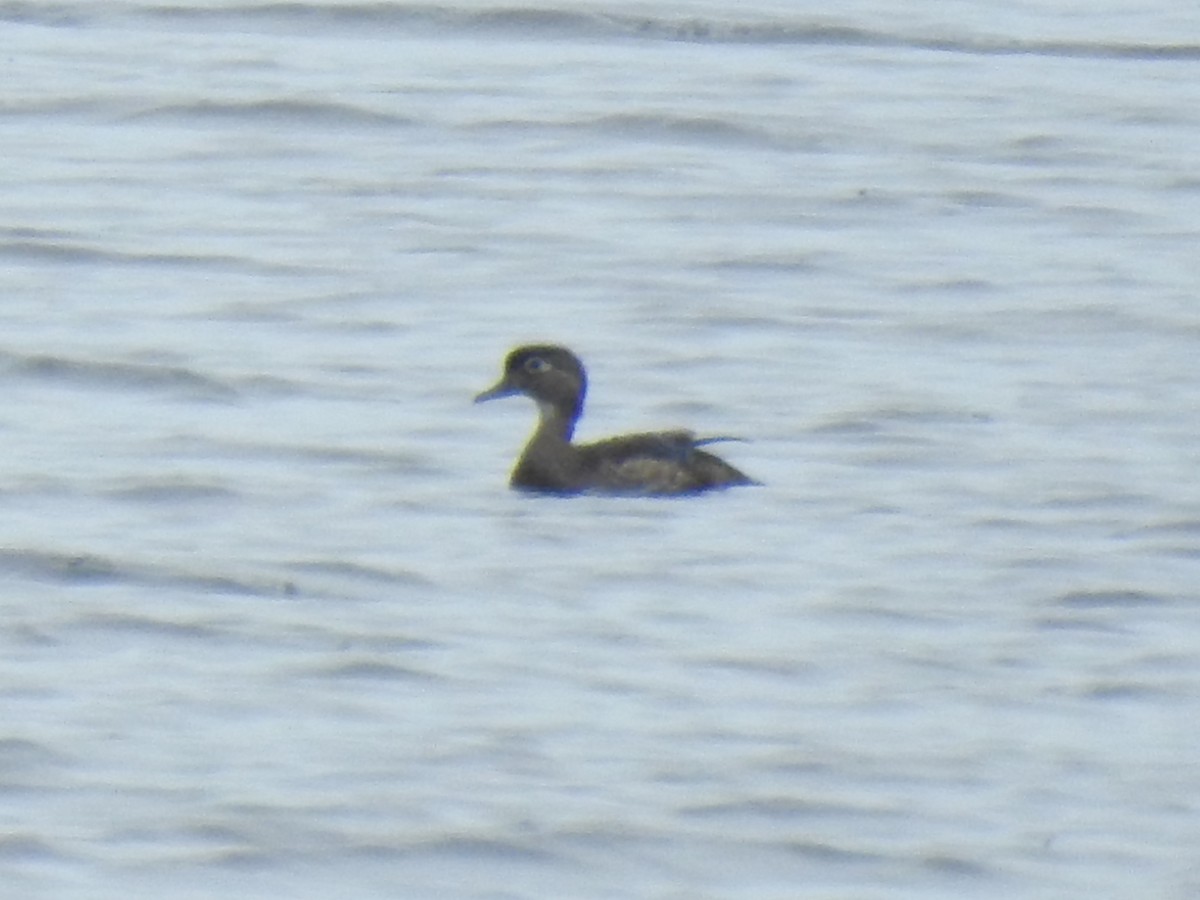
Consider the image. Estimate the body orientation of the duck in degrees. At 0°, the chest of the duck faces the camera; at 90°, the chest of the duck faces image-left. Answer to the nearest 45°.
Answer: approximately 90°
